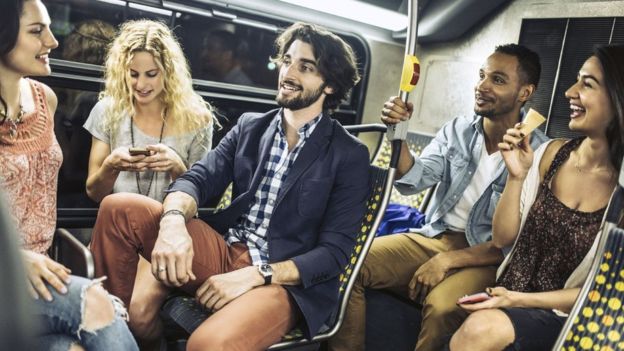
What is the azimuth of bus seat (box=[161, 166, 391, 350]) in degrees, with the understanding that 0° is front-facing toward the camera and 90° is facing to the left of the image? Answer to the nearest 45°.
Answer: approximately 45°

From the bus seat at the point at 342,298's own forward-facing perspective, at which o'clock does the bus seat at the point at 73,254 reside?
the bus seat at the point at 73,254 is roughly at 1 o'clock from the bus seat at the point at 342,298.

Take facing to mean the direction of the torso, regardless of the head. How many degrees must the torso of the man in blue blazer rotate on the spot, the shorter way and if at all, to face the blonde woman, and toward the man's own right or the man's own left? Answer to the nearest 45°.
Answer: approximately 90° to the man's own right

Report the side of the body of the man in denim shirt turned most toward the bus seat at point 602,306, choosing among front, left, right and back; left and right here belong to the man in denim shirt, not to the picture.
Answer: left

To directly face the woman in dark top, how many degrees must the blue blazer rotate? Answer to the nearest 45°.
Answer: approximately 135° to its left

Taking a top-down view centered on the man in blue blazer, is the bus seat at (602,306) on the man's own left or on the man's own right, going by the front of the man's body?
on the man's own left

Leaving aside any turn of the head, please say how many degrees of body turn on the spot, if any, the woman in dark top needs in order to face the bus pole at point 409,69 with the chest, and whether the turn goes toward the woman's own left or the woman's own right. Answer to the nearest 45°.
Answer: approximately 45° to the woman's own right

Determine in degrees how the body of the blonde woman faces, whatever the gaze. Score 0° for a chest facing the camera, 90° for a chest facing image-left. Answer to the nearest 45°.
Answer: approximately 0°
